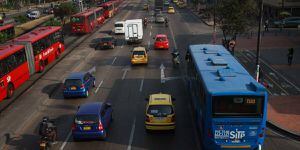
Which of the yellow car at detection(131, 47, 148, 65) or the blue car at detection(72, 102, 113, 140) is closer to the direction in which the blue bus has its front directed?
the yellow car

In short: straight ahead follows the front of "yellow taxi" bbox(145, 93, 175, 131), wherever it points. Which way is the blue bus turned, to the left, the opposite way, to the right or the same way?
the same way

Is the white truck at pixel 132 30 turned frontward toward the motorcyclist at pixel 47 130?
no

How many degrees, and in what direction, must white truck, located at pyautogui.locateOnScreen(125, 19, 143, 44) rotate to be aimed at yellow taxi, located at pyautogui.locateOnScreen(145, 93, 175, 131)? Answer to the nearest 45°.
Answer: approximately 180°

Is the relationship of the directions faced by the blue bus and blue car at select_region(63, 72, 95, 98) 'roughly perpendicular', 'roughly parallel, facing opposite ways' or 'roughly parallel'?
roughly parallel

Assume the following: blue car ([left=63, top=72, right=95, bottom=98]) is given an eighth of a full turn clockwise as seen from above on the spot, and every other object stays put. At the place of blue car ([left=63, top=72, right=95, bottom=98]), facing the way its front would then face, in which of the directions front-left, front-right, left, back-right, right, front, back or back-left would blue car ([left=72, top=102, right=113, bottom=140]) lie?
right

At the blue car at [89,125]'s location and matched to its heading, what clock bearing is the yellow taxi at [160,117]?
The yellow taxi is roughly at 3 o'clock from the blue car.

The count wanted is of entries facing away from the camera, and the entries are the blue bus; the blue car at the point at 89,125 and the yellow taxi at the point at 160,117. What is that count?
3

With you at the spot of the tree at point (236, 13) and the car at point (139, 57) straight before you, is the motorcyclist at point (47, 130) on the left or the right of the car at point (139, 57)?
left

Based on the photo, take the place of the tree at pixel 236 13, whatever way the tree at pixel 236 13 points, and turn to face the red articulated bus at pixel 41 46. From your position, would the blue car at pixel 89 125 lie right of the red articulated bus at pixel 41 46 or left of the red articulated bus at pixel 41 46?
left

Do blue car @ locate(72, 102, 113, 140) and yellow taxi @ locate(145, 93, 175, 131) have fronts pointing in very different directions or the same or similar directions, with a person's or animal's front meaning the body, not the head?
same or similar directions

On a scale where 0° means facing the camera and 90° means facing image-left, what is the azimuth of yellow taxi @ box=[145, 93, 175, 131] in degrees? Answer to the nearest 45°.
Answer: approximately 180°

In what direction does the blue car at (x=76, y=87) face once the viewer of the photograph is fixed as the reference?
facing away from the viewer and to the right of the viewer

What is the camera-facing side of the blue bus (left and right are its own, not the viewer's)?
back

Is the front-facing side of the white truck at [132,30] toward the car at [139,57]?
no

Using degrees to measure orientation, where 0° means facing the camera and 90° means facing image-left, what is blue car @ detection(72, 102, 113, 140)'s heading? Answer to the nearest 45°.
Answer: approximately 180°

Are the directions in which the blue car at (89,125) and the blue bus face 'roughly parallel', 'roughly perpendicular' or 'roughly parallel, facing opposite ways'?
roughly parallel

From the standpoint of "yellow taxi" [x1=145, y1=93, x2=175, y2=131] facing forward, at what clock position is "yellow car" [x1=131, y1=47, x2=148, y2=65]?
The yellow car is roughly at 12 o'clock from the yellow taxi.

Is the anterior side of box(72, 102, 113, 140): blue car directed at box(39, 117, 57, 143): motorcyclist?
no
